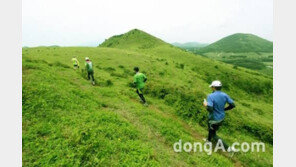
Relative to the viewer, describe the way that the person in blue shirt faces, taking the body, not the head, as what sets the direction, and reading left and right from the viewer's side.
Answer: facing away from the viewer and to the left of the viewer
